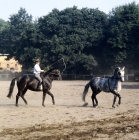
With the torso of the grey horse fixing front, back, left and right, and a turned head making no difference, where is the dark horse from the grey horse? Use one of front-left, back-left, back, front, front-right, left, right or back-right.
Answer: back

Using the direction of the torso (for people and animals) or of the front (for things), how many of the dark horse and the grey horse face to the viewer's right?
2

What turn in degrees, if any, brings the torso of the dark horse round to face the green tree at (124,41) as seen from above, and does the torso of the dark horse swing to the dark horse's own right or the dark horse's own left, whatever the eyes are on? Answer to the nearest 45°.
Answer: approximately 45° to the dark horse's own left

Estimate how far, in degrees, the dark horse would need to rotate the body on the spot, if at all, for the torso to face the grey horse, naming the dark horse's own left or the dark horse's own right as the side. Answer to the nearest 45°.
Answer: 0° — it already faces it

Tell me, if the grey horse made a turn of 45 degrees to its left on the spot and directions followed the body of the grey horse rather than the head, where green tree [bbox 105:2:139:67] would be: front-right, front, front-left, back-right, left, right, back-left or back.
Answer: front-left

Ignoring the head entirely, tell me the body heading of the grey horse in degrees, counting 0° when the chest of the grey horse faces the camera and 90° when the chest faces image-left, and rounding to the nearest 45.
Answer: approximately 270°

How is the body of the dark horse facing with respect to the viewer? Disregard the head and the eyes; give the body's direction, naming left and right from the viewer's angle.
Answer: facing to the right of the viewer
